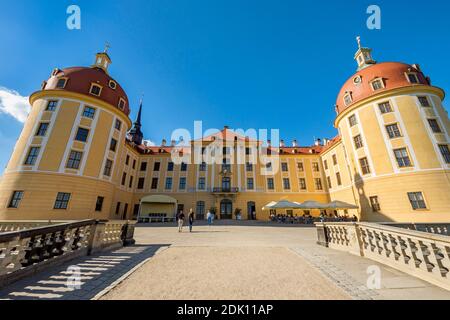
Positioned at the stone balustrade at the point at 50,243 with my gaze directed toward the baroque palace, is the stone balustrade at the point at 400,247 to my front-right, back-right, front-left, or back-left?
front-right

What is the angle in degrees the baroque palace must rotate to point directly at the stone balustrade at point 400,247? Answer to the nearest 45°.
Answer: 0° — it already faces it

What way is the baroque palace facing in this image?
toward the camera

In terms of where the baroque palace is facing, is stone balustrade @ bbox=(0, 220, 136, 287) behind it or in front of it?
in front

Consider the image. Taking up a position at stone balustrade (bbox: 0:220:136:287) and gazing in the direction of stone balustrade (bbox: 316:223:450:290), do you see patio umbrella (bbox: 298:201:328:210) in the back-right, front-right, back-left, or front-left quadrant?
front-left
